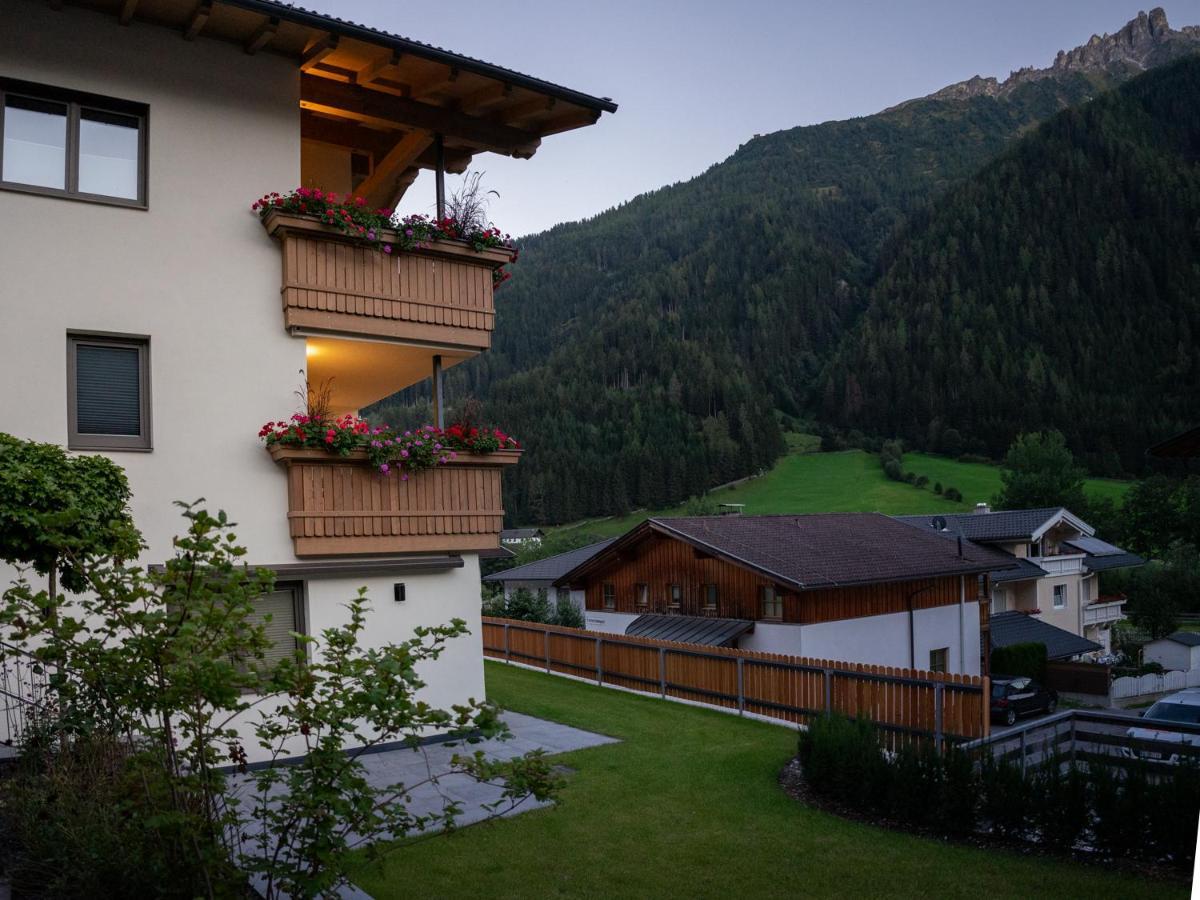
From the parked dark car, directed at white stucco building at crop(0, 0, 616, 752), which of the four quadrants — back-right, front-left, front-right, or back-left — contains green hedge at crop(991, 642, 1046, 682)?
back-right

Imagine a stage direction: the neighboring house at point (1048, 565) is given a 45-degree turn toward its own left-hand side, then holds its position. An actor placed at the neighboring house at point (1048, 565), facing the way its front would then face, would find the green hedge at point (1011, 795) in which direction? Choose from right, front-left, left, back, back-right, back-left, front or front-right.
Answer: right

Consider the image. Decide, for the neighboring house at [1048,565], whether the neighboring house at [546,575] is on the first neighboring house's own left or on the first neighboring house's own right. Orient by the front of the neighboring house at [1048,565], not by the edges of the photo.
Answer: on the first neighboring house's own right

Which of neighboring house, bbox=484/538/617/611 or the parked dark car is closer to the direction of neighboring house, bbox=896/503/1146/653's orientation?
the parked dark car

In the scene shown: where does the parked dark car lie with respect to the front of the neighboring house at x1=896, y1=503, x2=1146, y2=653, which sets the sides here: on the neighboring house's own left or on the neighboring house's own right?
on the neighboring house's own right

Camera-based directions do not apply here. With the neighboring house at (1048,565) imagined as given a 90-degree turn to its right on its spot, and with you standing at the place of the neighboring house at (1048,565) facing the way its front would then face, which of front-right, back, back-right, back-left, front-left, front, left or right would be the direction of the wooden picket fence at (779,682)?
front-left

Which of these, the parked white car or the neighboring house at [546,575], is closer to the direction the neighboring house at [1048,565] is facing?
the parked white car
